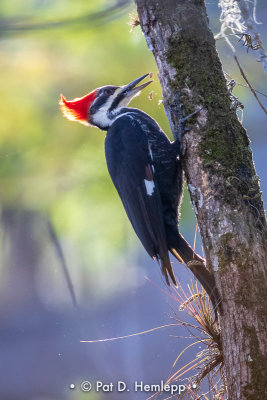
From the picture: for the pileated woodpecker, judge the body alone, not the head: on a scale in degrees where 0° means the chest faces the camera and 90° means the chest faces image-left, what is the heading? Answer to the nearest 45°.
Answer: approximately 270°

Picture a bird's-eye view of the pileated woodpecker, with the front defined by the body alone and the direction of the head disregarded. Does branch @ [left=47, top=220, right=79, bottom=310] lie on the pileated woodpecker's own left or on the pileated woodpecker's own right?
on the pileated woodpecker's own left
